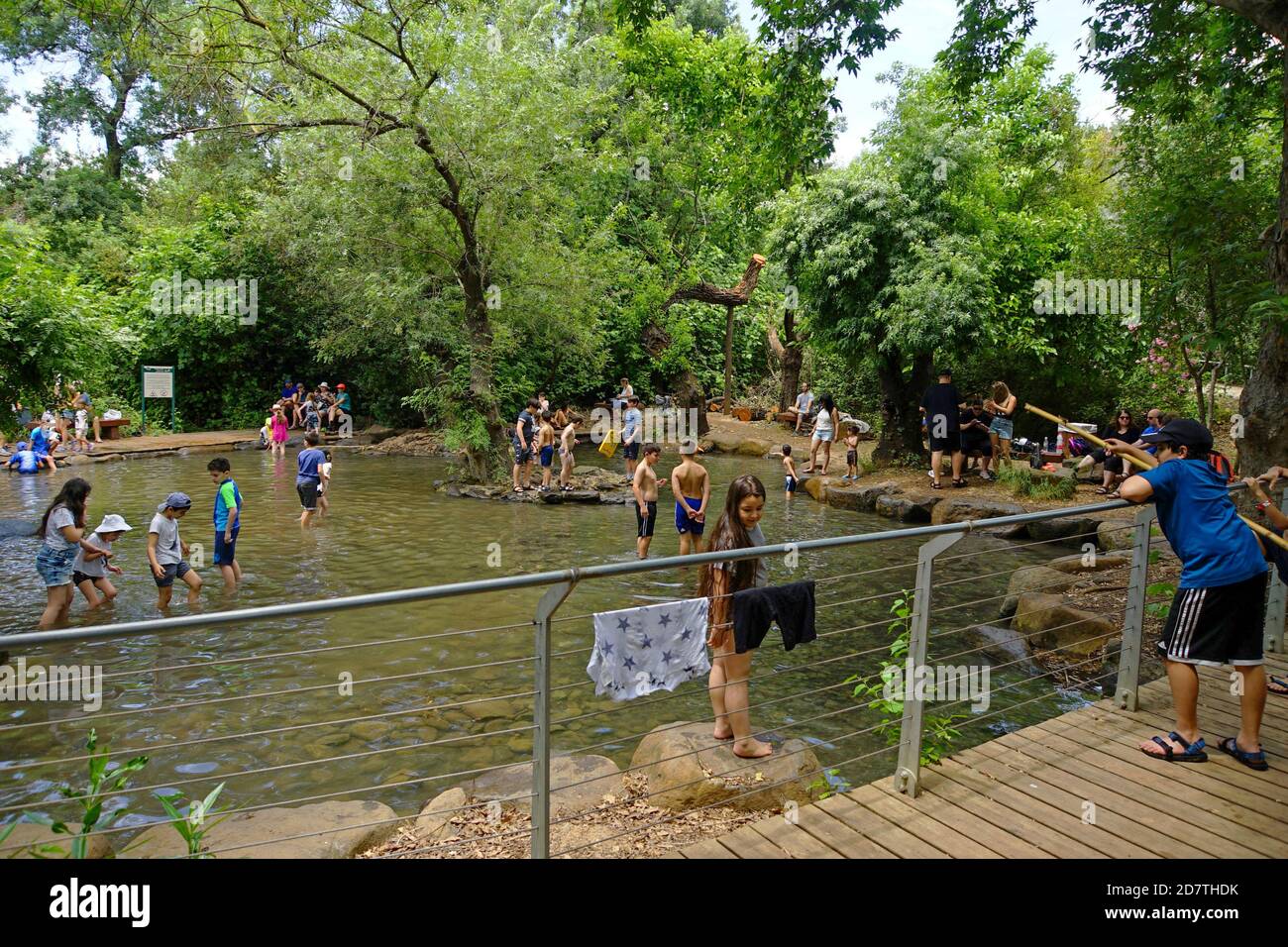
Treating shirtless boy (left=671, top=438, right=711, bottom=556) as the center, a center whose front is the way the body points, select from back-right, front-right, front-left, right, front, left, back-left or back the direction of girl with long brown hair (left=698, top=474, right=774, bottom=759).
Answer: back

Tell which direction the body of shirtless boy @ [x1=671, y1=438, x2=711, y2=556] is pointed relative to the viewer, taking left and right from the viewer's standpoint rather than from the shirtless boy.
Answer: facing away from the viewer

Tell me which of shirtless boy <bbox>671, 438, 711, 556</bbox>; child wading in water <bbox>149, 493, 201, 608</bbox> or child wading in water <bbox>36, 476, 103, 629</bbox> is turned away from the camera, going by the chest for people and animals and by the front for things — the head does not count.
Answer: the shirtless boy

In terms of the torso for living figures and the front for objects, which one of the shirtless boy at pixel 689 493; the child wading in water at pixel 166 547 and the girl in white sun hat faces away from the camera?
the shirtless boy

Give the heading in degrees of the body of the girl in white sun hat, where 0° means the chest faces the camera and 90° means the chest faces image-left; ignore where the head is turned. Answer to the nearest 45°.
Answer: approximately 315°
